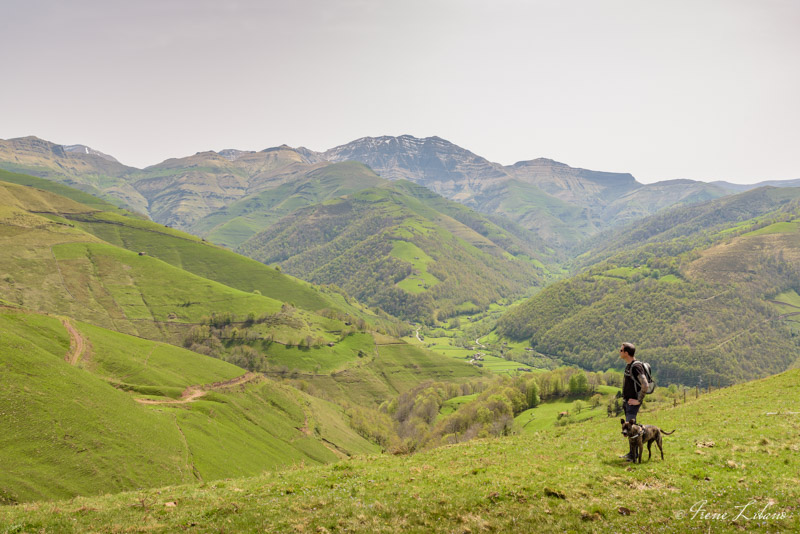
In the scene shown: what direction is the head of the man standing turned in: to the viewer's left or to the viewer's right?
to the viewer's left

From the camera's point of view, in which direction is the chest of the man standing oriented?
to the viewer's left
